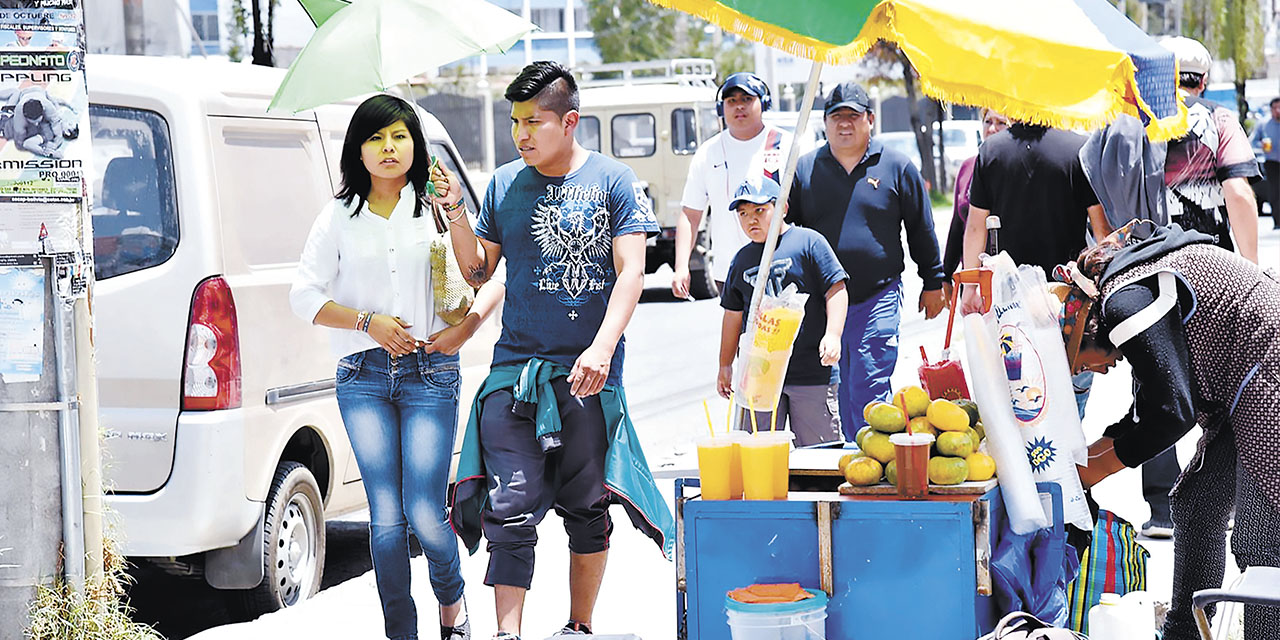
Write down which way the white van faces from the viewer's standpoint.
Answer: facing away from the viewer and to the right of the viewer

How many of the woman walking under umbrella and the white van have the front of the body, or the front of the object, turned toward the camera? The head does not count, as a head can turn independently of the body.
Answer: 1

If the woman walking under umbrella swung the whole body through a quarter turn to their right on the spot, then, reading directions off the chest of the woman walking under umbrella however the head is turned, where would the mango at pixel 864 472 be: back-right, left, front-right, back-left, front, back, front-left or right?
back-left

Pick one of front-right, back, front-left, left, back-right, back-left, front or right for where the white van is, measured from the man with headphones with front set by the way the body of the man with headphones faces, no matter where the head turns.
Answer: front-right

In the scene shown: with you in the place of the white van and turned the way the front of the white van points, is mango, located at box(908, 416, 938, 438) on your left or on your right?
on your right

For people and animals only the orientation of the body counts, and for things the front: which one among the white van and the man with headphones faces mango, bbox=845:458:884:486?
the man with headphones

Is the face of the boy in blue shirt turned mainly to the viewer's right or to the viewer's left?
to the viewer's left

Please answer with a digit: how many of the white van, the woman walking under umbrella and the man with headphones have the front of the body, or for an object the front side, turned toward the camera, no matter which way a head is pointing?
2

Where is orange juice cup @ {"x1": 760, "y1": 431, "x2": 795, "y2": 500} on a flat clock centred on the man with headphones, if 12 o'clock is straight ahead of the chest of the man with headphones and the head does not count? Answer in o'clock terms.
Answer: The orange juice cup is roughly at 12 o'clock from the man with headphones.

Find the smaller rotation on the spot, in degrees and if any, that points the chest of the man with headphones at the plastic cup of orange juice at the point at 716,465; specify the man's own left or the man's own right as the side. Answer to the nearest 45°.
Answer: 0° — they already face it

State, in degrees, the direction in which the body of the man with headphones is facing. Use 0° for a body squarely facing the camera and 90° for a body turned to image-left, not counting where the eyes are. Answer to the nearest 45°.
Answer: approximately 0°

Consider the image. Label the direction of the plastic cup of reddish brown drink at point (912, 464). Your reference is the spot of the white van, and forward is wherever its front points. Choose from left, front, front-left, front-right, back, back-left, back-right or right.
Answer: right

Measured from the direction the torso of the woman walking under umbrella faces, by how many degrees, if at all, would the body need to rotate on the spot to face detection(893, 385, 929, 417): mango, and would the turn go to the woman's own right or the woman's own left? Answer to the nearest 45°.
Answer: approximately 45° to the woman's own left

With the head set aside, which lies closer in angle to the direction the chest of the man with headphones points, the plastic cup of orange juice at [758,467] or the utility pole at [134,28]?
the plastic cup of orange juice

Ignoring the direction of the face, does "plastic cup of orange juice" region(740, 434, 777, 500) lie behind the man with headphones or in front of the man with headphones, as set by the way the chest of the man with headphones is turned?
in front
